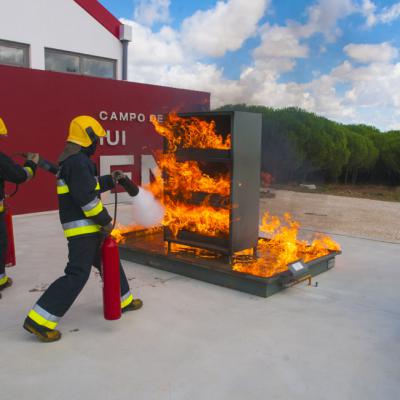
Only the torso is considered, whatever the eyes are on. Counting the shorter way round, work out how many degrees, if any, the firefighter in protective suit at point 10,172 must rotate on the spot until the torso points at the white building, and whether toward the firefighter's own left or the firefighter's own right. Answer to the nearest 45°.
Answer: approximately 90° to the firefighter's own left

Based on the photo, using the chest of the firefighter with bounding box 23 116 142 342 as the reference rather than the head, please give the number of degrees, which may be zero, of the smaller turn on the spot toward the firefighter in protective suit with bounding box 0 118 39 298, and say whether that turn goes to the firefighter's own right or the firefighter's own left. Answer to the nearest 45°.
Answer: approximately 135° to the firefighter's own left

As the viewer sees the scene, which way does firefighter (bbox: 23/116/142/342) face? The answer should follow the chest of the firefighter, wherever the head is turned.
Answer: to the viewer's right

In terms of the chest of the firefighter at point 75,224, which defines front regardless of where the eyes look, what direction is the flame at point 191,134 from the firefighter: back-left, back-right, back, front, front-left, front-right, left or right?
front-left

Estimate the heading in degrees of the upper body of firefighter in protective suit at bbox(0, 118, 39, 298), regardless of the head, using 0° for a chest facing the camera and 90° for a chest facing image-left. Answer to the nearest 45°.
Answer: approximately 270°

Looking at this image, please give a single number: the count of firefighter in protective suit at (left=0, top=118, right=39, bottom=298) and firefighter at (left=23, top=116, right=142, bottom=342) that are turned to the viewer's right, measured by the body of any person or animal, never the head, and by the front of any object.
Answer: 2
